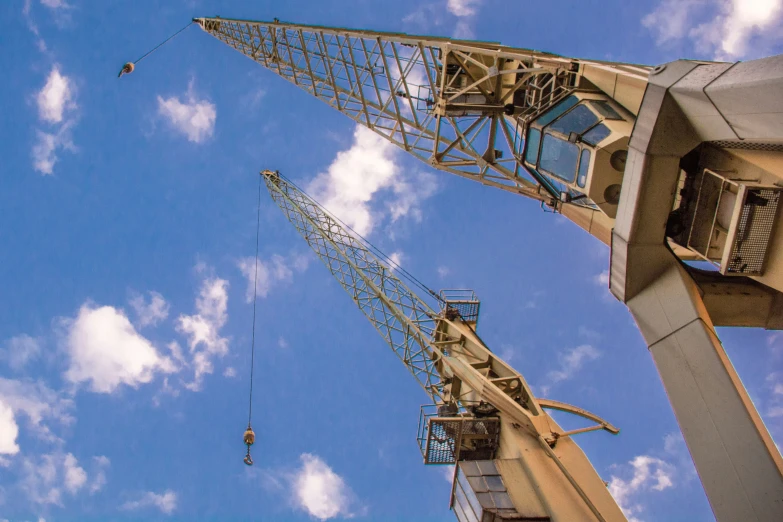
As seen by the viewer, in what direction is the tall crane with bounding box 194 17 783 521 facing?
to the viewer's left
